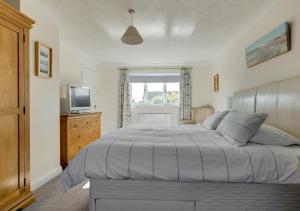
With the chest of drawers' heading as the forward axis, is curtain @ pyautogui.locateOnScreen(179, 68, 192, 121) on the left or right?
on its left

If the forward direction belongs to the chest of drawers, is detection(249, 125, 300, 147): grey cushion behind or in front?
in front

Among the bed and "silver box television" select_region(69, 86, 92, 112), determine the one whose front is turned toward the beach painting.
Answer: the silver box television

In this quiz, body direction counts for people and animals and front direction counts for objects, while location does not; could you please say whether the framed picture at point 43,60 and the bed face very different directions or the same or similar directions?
very different directions

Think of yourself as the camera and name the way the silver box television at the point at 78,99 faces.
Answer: facing the viewer and to the right of the viewer

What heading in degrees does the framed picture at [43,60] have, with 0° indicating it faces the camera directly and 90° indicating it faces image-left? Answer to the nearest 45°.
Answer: approximately 315°

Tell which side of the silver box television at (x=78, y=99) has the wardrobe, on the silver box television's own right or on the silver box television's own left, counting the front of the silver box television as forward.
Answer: on the silver box television's own right

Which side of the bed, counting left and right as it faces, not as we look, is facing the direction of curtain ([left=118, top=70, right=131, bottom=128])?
right

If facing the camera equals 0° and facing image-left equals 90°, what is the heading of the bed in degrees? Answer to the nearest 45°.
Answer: approximately 90°
